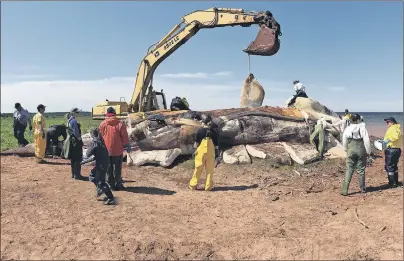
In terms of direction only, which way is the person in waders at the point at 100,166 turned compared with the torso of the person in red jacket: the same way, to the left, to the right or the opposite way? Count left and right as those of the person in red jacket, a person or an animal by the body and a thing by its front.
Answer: to the left

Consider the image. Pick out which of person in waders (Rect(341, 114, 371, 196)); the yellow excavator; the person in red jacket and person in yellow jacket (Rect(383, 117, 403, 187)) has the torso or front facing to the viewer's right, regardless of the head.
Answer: the yellow excavator

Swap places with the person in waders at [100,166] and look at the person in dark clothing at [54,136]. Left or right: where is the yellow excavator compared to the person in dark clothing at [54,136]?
right

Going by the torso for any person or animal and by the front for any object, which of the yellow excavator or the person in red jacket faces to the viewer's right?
the yellow excavator

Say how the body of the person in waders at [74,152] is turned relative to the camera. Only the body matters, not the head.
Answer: to the viewer's right

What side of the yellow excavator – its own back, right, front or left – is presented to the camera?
right

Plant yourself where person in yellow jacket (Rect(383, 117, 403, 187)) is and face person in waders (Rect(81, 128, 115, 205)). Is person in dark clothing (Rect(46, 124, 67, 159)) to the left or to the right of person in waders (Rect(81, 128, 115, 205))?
right

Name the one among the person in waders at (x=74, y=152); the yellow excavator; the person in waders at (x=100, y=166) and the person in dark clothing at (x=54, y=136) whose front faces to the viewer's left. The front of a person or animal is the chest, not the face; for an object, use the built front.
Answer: the person in waders at (x=100, y=166)

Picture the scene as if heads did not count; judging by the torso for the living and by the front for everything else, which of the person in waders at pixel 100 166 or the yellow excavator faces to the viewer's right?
the yellow excavator

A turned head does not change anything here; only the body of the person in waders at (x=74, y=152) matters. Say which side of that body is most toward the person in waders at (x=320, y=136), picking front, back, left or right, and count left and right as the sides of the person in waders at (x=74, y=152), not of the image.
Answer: front
